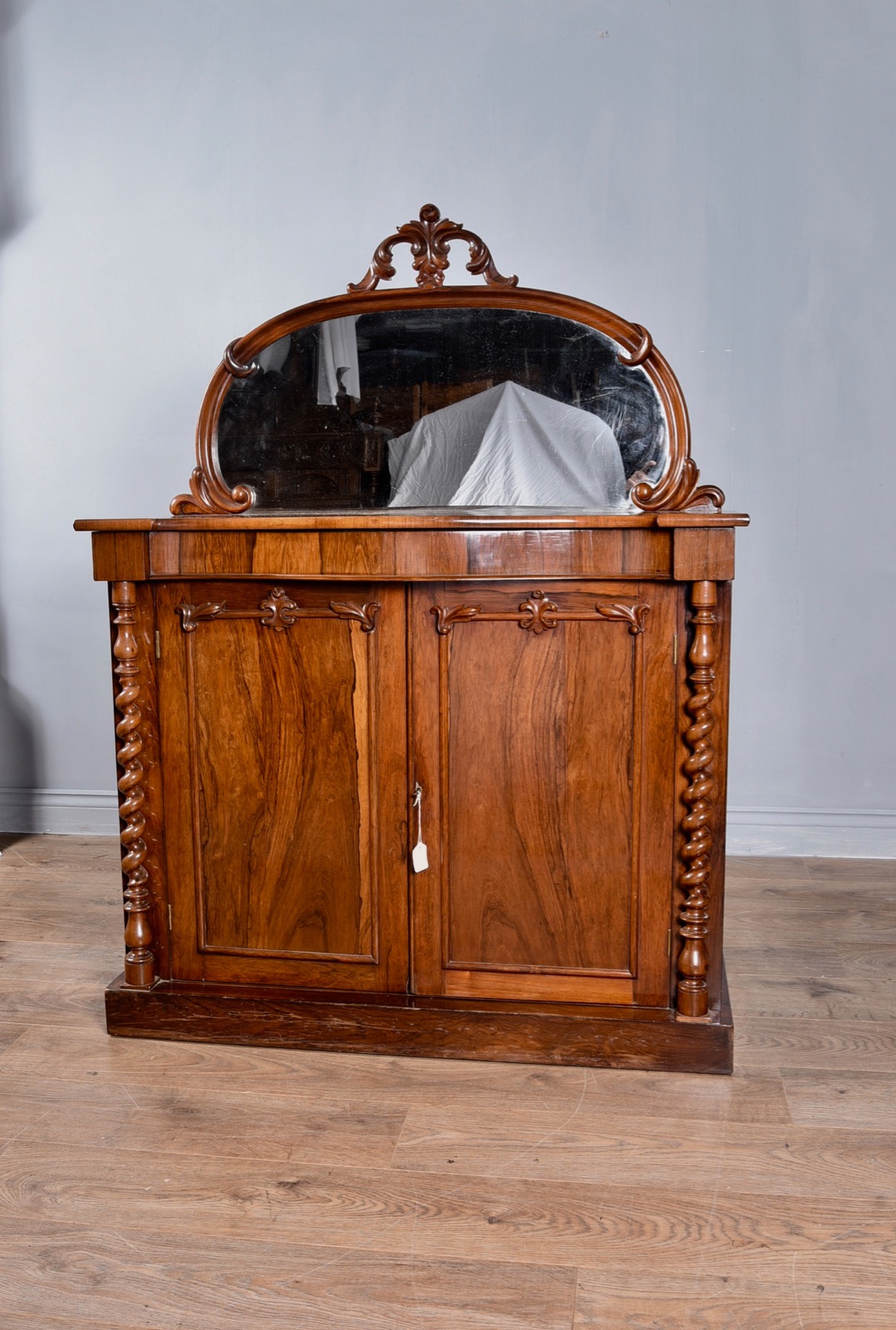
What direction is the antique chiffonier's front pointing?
toward the camera
